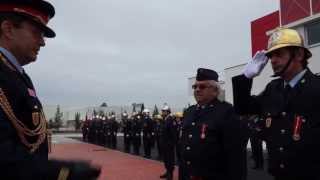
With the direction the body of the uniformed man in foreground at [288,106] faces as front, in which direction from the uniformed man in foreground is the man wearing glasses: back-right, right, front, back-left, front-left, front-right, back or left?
right

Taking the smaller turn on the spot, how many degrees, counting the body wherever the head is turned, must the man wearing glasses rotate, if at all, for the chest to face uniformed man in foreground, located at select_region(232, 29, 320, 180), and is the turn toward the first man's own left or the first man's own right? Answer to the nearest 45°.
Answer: approximately 90° to the first man's own left

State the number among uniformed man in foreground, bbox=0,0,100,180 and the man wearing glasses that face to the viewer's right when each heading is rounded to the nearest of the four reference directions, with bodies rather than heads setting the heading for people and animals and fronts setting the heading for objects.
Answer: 1

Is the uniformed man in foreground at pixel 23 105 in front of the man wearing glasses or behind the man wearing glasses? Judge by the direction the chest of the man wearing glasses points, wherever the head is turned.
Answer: in front

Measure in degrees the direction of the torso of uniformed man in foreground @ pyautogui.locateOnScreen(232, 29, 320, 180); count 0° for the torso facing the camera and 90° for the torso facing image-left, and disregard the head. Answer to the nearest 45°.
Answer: approximately 45°

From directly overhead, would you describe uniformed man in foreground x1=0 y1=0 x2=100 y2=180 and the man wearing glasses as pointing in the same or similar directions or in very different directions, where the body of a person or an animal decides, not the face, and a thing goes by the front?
very different directions

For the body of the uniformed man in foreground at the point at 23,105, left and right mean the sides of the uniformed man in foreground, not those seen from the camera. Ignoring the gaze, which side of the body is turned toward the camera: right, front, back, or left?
right

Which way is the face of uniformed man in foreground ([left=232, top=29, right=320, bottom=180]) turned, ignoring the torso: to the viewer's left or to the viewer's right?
to the viewer's left
